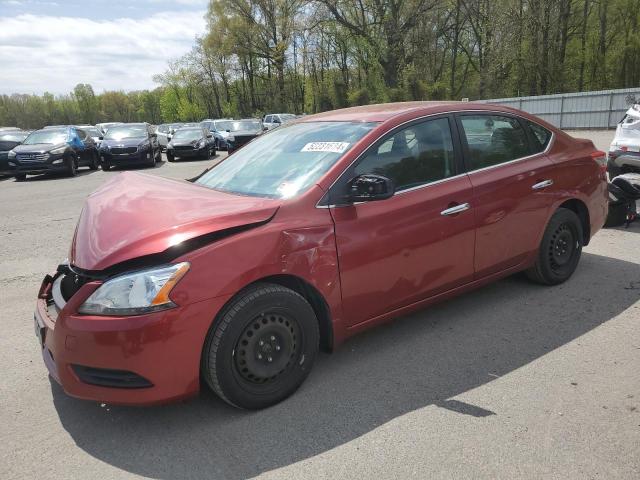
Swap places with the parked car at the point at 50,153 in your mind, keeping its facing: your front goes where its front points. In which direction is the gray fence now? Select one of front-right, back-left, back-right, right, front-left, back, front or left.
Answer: back-left

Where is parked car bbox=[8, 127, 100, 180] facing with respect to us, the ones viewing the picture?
facing the viewer and to the left of the viewer

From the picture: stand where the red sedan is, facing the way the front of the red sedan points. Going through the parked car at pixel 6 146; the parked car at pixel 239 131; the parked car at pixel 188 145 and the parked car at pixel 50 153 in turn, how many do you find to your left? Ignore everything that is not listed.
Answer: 0

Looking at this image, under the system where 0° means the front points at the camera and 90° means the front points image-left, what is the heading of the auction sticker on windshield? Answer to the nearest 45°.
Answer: approximately 45°

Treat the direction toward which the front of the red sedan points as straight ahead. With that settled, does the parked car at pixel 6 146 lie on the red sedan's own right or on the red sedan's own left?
on the red sedan's own right

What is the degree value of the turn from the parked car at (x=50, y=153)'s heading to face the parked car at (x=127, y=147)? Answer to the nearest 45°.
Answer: approximately 135° to its left

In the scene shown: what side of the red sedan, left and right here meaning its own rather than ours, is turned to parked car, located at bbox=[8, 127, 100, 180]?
right

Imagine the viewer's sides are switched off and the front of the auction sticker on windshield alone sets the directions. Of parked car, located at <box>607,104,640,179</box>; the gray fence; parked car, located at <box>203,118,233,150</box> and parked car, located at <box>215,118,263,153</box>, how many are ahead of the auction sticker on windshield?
0

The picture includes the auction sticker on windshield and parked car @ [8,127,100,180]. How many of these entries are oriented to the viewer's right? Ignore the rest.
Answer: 0

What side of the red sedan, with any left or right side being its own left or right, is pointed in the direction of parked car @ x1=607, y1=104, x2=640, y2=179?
back

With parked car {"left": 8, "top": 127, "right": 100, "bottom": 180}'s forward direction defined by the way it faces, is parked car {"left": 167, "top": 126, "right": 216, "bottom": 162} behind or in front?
behind

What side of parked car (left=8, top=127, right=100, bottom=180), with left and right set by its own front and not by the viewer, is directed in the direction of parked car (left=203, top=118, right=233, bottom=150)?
back

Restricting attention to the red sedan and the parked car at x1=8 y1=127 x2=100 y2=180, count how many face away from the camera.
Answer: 0

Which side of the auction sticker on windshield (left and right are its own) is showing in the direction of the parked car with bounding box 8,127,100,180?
right

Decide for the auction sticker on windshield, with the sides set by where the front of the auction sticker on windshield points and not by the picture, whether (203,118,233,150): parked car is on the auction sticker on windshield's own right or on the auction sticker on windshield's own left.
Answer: on the auction sticker on windshield's own right

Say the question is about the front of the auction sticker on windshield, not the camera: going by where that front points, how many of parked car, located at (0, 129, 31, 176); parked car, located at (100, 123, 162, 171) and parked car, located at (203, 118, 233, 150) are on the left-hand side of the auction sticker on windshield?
0

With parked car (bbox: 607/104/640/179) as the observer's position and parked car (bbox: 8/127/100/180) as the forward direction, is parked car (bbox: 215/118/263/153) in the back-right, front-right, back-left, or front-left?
front-right

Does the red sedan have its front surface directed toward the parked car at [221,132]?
no

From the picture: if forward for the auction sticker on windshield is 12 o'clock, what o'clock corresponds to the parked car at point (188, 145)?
The parked car is roughly at 4 o'clock from the auction sticker on windshield.
